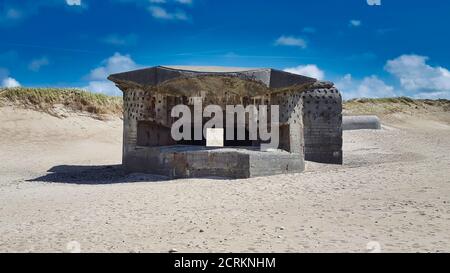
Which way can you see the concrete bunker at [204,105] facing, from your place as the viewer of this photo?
facing the viewer

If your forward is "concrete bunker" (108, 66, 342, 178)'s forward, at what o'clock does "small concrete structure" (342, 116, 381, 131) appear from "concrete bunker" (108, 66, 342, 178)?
The small concrete structure is roughly at 7 o'clock from the concrete bunker.
